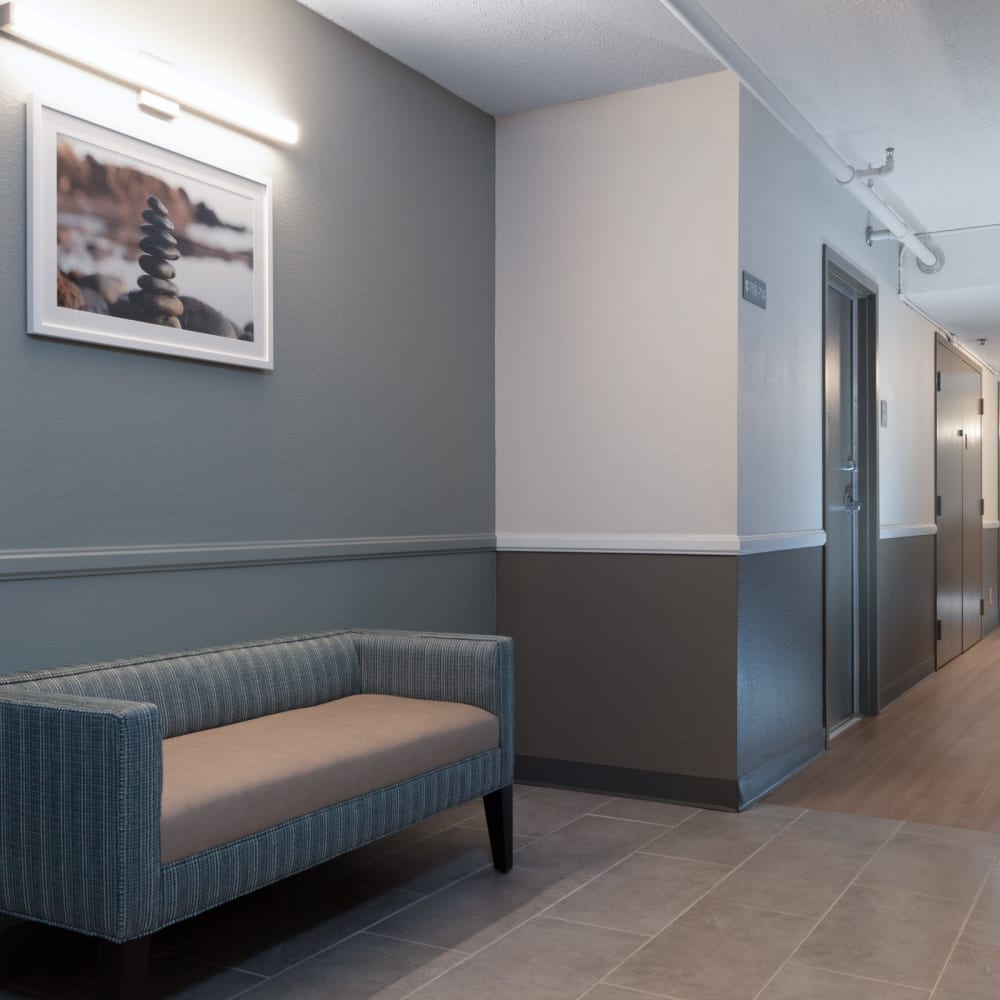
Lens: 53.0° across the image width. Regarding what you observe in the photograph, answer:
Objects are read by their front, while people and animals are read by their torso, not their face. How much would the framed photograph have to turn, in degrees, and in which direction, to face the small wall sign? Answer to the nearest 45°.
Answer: approximately 45° to its left

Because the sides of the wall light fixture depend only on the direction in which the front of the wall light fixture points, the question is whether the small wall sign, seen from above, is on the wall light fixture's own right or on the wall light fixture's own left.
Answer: on the wall light fixture's own left

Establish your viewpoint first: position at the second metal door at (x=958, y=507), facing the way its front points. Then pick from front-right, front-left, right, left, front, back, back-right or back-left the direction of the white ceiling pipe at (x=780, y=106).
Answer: right

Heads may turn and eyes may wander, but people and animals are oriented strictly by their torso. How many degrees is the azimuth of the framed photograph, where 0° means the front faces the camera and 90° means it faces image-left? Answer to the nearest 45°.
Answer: approximately 315°

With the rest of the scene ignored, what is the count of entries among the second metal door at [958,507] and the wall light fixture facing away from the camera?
0

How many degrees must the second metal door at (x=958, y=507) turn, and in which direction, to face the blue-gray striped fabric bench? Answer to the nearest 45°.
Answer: approximately 90° to its right

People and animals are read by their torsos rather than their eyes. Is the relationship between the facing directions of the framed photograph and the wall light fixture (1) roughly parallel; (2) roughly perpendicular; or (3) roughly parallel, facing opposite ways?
roughly parallel

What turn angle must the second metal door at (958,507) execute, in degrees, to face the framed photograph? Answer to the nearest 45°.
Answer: approximately 90° to its right

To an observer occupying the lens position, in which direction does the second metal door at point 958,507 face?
facing to the right of the viewer

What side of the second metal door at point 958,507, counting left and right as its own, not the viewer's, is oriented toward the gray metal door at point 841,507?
right

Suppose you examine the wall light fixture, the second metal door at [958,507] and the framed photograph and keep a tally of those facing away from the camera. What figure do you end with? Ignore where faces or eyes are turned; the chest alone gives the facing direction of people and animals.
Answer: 0

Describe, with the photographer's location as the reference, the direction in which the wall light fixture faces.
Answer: facing the viewer and to the right of the viewer
